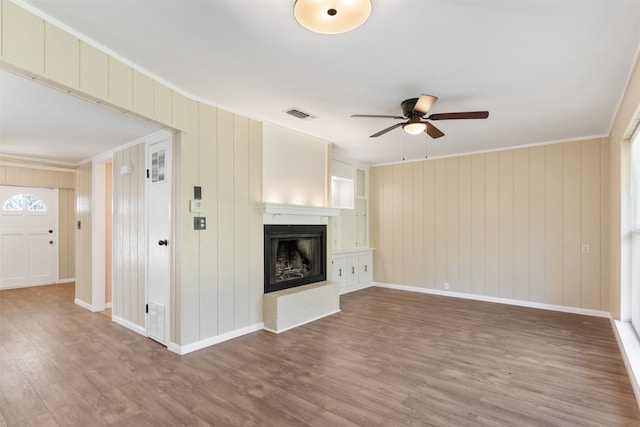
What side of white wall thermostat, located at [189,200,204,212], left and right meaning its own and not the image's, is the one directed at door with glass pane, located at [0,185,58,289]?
back

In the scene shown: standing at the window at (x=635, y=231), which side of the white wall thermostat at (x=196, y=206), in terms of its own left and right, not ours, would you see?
front

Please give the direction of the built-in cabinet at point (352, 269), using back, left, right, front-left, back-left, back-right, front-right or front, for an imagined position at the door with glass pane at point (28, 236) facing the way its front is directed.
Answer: front-left

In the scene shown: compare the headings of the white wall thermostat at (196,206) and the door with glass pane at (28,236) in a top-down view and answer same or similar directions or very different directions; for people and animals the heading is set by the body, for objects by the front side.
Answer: same or similar directions

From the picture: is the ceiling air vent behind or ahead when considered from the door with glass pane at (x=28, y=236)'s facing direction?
ahead

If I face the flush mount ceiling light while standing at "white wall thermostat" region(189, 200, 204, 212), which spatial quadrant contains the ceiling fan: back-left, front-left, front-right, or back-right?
front-left

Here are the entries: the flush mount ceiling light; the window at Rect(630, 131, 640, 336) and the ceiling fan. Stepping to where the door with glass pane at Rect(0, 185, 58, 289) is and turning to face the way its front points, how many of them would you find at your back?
0

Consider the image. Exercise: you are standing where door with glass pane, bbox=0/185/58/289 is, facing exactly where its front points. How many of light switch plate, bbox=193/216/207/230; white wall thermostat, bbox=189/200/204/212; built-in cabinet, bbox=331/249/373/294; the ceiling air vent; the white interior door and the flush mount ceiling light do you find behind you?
0

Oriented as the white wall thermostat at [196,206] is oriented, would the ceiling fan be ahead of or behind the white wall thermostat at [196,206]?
ahead

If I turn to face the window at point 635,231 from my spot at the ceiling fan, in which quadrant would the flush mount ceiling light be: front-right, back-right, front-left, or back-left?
back-right

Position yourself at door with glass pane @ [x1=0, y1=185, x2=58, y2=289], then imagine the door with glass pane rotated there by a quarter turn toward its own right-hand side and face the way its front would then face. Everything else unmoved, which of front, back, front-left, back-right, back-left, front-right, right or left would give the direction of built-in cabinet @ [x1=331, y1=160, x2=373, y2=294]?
back-left

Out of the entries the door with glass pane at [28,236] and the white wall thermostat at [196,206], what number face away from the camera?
0

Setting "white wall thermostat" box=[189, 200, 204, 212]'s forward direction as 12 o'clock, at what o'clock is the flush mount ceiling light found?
The flush mount ceiling light is roughly at 1 o'clock from the white wall thermostat.

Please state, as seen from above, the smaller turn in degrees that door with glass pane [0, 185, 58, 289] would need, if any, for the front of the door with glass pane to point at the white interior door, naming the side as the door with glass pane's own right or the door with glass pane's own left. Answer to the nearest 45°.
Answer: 0° — it already faces it

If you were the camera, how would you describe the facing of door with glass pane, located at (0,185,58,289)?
facing the viewer

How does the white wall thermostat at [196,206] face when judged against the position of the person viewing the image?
facing the viewer and to the right of the viewer
